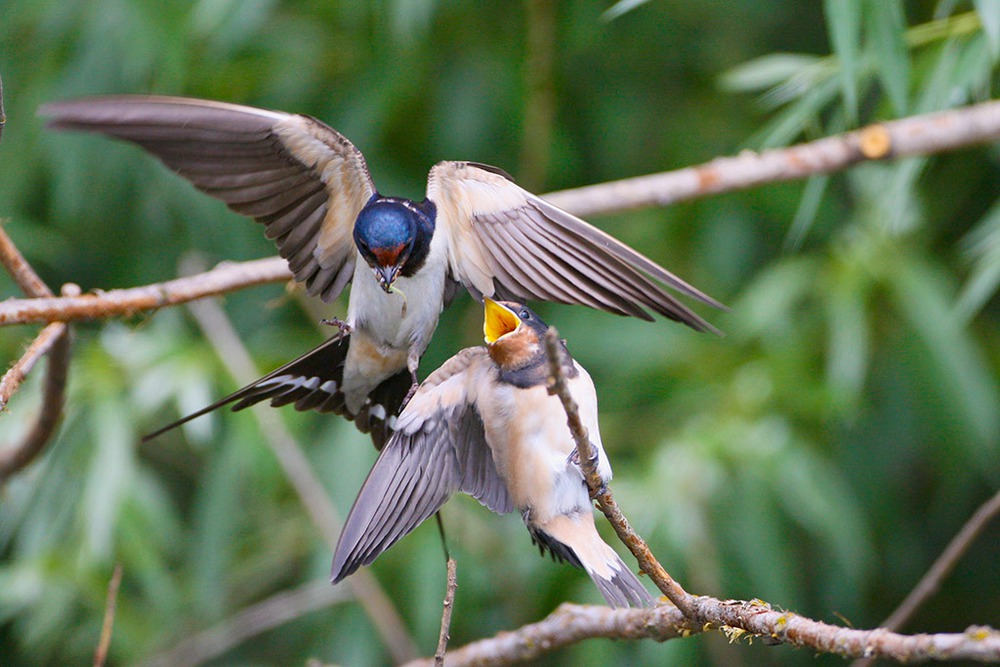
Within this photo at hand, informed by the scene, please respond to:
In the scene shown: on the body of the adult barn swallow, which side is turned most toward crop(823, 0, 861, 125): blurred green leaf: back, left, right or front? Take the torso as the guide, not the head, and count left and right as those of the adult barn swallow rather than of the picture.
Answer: left

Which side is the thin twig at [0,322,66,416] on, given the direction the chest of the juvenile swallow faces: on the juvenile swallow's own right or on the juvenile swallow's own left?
on the juvenile swallow's own right

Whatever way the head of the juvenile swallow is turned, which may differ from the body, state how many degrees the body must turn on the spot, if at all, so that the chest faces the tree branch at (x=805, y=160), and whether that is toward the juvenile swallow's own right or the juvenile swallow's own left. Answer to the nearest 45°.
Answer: approximately 180°

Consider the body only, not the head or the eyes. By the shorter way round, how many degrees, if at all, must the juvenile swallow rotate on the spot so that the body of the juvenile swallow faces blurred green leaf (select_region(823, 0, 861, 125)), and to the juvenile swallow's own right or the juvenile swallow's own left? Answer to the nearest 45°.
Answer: approximately 180°

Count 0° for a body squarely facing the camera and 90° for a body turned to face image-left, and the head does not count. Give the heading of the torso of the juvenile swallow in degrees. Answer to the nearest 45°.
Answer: approximately 45°

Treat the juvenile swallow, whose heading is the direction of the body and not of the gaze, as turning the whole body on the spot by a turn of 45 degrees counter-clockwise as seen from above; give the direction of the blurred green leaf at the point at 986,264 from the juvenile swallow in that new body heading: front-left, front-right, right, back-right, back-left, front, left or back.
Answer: back-left
